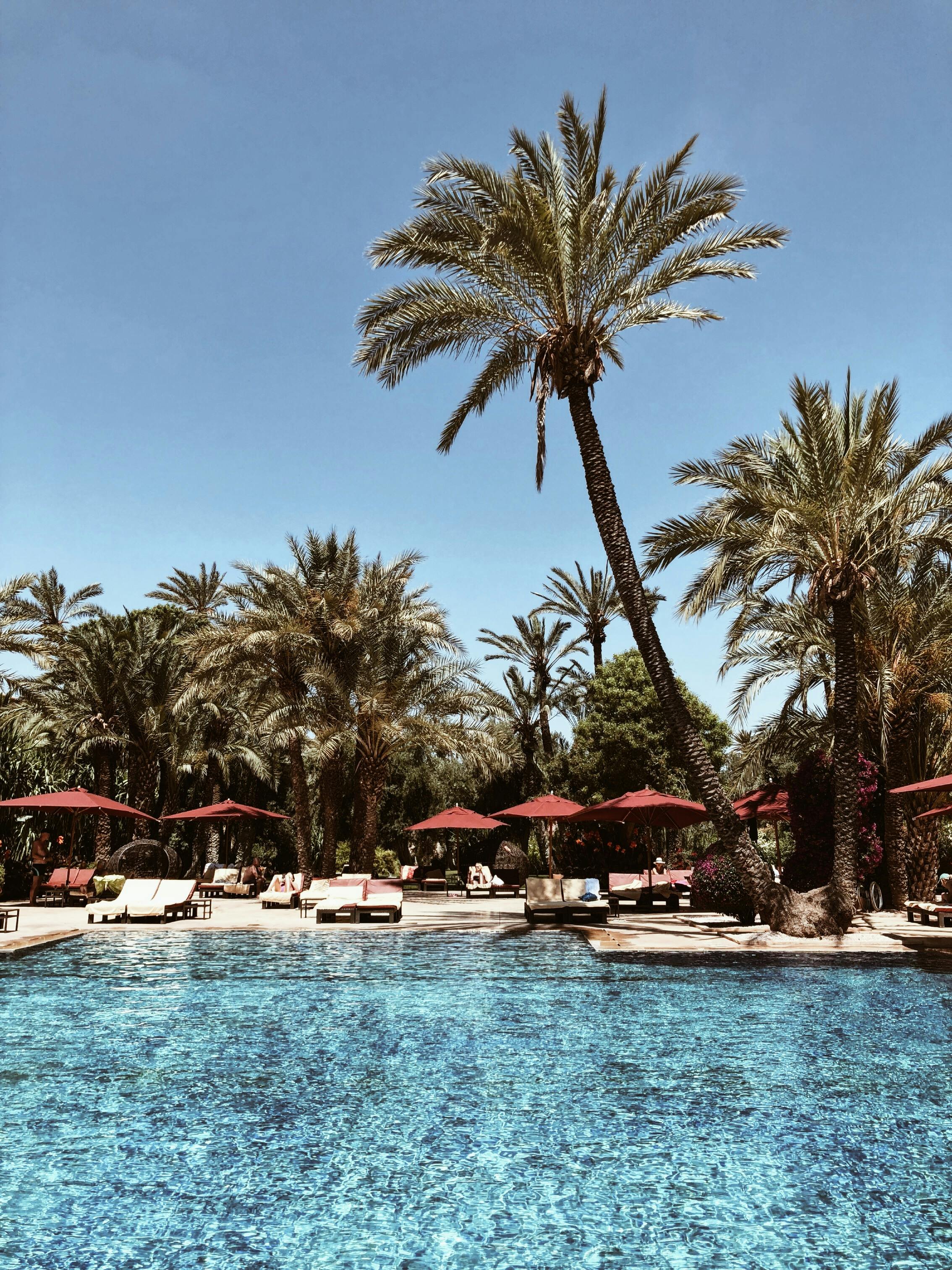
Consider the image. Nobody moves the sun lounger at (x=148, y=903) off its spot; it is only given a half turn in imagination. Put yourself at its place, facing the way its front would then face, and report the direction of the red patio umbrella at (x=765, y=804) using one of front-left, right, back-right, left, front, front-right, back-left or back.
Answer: front-right

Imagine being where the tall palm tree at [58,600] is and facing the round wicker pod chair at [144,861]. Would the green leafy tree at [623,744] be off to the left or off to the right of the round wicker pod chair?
left

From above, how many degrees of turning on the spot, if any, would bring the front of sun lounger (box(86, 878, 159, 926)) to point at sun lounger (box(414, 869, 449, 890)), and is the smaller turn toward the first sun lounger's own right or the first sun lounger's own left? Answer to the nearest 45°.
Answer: approximately 180°

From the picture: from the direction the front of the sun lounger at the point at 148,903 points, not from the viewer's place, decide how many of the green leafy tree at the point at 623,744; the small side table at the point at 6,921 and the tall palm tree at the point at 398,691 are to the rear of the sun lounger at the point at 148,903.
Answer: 2

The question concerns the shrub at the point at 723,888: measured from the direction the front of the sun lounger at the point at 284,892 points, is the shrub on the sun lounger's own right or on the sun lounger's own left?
on the sun lounger's own left

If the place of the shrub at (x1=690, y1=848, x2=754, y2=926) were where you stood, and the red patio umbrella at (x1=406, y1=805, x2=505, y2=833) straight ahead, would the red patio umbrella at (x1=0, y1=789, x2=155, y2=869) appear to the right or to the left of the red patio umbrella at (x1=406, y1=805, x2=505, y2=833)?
left

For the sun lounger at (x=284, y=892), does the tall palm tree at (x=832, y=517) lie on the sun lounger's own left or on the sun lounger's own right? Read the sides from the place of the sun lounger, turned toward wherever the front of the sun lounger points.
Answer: on the sun lounger's own left

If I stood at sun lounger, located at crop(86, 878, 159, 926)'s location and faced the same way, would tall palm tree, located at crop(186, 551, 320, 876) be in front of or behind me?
behind

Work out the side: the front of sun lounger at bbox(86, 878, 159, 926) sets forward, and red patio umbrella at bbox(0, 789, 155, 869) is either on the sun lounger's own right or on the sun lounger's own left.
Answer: on the sun lounger's own right

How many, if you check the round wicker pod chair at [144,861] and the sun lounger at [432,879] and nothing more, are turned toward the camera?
2
